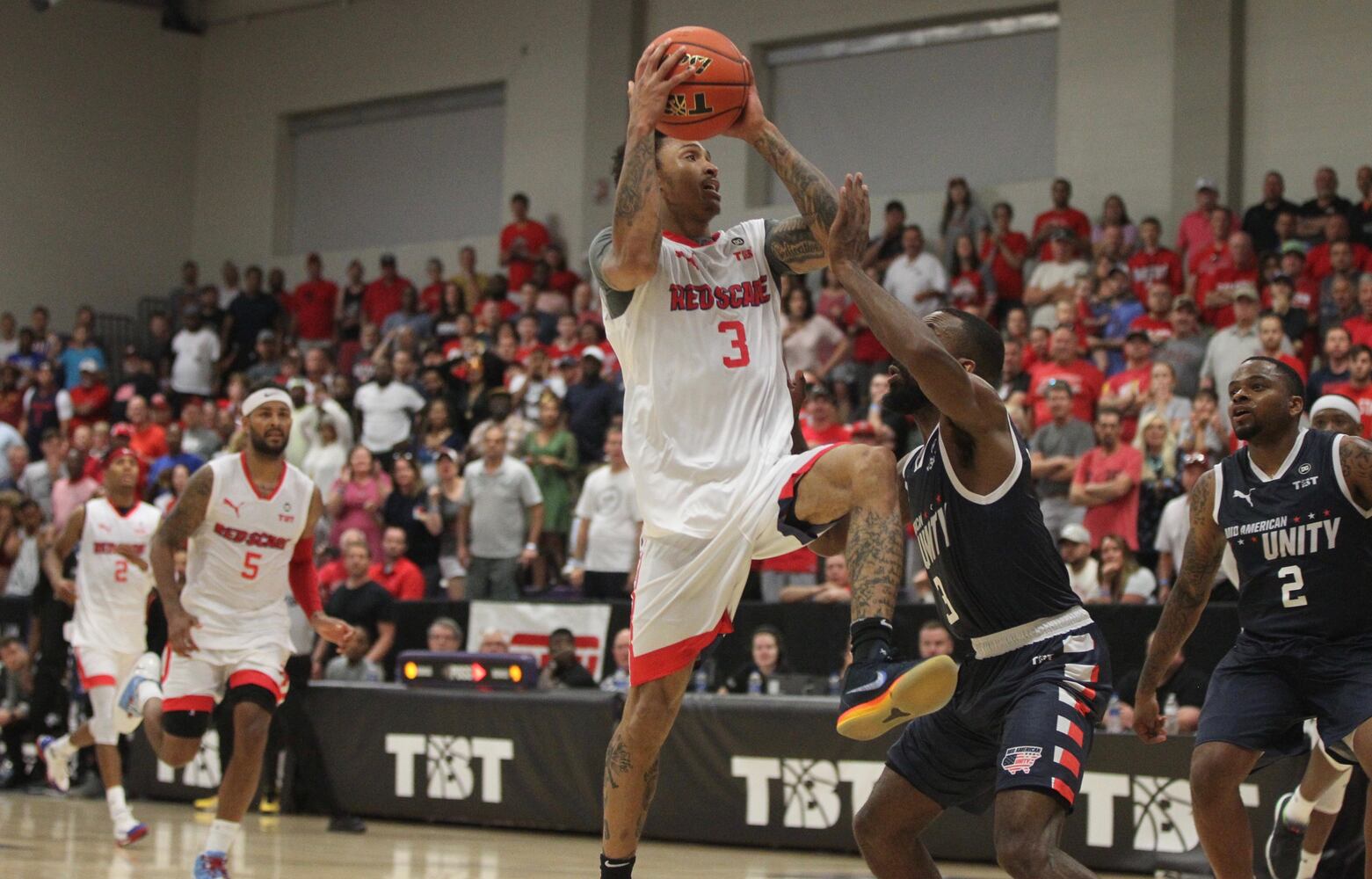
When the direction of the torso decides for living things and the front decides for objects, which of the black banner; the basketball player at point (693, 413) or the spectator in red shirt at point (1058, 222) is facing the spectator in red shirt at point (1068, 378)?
the spectator in red shirt at point (1058, 222)

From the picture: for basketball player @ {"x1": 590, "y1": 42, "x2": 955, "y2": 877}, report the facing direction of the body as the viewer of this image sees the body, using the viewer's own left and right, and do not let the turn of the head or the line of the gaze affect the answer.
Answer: facing the viewer and to the right of the viewer

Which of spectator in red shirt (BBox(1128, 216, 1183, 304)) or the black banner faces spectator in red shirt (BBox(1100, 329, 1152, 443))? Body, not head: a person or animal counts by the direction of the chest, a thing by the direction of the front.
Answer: spectator in red shirt (BBox(1128, 216, 1183, 304))

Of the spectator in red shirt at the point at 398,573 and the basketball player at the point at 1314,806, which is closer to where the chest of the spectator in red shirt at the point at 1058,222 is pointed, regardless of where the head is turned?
the basketball player

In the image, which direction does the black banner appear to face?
toward the camera

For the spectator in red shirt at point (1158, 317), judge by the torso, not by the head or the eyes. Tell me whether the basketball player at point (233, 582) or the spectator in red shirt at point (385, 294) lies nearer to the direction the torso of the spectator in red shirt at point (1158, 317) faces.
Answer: the basketball player

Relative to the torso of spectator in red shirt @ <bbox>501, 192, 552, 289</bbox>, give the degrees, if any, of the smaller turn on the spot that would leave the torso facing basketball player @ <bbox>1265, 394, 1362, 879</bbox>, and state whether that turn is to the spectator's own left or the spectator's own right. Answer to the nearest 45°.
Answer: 0° — they already face them

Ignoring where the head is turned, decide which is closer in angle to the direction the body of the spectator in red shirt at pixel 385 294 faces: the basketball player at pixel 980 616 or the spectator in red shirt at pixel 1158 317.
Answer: the basketball player

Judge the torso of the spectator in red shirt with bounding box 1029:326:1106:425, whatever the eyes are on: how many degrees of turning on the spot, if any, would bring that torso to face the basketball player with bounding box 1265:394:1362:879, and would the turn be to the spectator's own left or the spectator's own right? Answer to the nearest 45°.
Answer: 0° — they already face them

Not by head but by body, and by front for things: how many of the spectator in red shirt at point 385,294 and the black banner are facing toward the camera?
2

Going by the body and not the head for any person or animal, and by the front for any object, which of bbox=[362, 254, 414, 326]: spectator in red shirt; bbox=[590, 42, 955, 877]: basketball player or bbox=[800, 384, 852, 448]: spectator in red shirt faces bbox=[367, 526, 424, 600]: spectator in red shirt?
bbox=[362, 254, 414, 326]: spectator in red shirt

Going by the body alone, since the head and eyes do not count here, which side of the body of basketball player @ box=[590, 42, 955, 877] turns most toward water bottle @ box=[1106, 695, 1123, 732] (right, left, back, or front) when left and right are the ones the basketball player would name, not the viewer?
left

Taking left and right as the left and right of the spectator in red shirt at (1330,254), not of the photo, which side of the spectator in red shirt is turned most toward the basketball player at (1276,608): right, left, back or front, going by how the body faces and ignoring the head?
front

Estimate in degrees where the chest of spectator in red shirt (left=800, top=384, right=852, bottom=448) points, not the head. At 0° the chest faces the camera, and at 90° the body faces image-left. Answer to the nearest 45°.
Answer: approximately 0°
